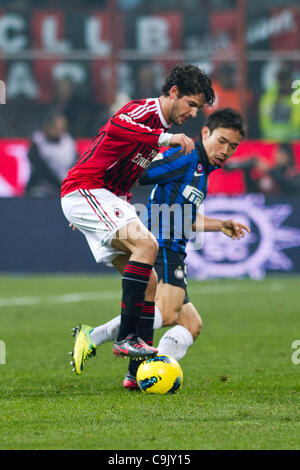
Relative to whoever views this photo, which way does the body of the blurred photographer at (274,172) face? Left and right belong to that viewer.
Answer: facing the viewer and to the left of the viewer

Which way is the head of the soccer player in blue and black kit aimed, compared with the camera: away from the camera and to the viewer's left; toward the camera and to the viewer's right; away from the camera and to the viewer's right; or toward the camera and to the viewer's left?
toward the camera and to the viewer's right

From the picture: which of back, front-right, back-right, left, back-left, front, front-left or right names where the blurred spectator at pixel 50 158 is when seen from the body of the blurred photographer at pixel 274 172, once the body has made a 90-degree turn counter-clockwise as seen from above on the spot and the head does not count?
back-right

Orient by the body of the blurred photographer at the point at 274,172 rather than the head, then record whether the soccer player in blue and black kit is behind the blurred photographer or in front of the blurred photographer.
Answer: in front

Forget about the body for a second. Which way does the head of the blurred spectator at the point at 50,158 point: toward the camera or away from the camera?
toward the camera

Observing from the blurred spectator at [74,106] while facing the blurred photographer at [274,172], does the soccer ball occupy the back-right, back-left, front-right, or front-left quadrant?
front-right

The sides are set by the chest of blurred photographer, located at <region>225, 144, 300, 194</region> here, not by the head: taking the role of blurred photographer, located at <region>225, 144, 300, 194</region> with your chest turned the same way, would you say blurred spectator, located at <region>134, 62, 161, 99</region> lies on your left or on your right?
on your right
